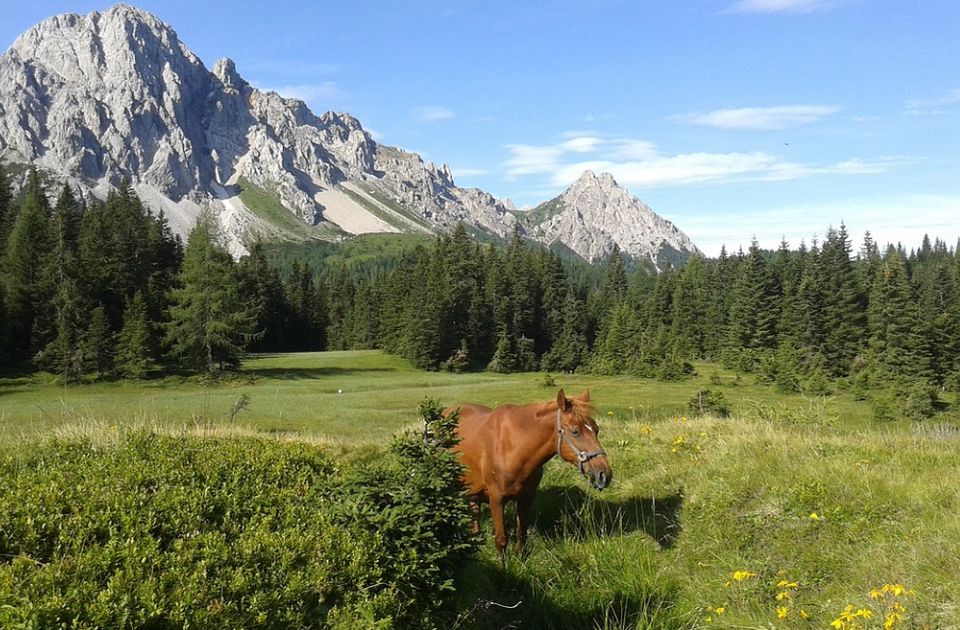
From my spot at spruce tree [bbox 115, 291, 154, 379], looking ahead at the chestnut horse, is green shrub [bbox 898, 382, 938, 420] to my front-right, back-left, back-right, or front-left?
front-left

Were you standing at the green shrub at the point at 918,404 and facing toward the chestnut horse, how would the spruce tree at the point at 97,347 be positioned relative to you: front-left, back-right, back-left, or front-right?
front-right

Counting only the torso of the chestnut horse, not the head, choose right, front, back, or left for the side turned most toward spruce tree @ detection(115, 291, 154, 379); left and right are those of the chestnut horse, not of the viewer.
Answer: back

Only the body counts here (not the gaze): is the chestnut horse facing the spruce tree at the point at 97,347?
no

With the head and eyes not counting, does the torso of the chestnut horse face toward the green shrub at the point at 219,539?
no

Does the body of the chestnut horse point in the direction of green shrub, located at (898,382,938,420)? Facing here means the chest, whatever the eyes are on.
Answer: no

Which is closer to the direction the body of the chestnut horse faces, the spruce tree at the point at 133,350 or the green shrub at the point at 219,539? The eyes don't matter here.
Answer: the green shrub

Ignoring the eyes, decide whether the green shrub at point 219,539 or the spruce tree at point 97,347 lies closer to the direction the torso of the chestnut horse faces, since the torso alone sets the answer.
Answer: the green shrub

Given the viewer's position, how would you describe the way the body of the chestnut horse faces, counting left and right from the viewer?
facing the viewer and to the right of the viewer

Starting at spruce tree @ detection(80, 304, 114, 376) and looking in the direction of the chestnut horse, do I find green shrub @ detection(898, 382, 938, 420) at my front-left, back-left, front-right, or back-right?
front-left
